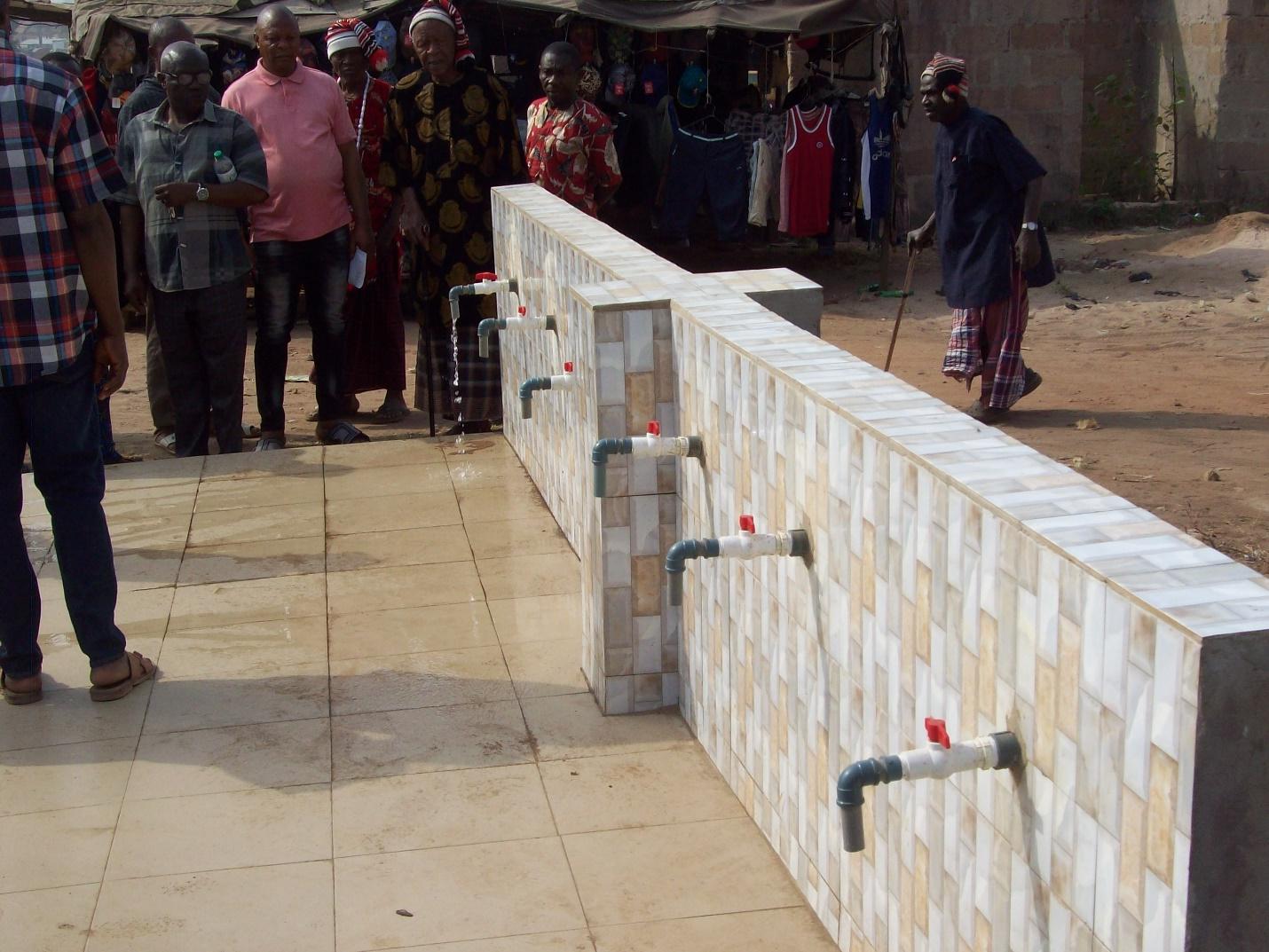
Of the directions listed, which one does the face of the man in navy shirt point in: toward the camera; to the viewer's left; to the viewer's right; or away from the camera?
to the viewer's left

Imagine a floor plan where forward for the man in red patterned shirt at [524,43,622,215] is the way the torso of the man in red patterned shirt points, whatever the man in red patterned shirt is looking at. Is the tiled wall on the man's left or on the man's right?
on the man's left

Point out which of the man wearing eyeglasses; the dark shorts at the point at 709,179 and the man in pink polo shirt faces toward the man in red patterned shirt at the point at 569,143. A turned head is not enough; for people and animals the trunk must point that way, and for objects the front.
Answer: the dark shorts

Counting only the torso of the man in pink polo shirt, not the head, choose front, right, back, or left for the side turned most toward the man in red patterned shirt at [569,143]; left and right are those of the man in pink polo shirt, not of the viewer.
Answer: left

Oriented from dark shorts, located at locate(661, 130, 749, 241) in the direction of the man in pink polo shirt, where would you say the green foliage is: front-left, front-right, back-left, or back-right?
back-left

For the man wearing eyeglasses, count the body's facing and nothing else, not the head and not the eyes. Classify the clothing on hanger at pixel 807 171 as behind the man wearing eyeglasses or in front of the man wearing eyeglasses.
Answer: behind

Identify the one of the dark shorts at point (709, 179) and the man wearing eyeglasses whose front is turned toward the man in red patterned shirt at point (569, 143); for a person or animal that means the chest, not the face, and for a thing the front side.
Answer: the dark shorts

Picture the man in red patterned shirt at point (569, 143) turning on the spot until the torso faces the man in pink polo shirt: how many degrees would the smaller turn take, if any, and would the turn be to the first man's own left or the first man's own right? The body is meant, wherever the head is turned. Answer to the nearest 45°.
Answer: approximately 45° to the first man's own right

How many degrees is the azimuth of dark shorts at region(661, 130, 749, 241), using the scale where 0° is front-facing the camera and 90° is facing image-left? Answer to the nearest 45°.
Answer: approximately 0°
